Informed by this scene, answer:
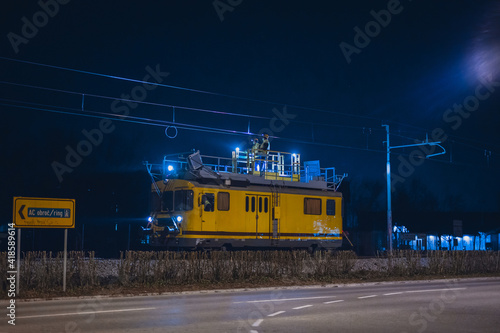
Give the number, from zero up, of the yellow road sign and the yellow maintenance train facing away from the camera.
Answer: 0

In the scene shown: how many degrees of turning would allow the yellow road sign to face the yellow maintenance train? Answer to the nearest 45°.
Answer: approximately 135° to its left

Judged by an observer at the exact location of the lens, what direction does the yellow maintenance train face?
facing the viewer and to the left of the viewer

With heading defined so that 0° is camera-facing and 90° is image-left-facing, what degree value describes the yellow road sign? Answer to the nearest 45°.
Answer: approximately 0°
